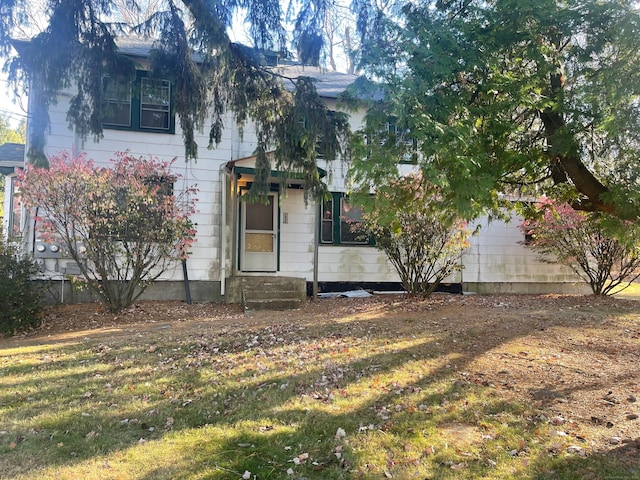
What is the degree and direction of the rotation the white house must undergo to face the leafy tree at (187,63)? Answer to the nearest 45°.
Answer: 0° — it already faces it

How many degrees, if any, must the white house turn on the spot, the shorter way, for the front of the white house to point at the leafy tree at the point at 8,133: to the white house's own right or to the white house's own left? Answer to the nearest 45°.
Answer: approximately 135° to the white house's own right

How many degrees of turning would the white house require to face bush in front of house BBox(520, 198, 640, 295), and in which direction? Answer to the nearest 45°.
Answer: approximately 90° to its left

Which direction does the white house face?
toward the camera

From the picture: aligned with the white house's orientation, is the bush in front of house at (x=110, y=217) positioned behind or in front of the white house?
in front

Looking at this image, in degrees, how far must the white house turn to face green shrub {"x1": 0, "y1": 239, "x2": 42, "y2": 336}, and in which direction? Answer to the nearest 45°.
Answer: approximately 45° to its right

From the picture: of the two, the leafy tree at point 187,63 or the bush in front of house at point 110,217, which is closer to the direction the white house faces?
the leafy tree

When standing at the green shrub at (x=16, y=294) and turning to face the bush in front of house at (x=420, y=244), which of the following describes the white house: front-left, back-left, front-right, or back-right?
front-left
